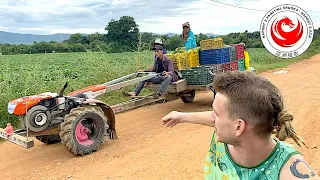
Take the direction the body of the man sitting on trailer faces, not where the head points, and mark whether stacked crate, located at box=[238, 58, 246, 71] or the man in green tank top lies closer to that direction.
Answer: the man in green tank top

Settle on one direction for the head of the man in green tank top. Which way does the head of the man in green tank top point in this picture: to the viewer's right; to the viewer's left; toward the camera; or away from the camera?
to the viewer's left

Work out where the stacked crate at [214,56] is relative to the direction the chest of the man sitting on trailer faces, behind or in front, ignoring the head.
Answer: behind

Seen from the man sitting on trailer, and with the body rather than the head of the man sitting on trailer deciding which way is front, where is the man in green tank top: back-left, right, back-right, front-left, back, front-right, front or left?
front-left

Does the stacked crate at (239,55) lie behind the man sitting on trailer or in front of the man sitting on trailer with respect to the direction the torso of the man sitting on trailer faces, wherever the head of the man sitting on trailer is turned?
behind

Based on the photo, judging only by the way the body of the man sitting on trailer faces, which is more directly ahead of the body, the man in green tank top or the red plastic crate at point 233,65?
the man in green tank top

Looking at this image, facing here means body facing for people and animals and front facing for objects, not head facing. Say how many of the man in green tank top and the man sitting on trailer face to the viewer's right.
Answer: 0

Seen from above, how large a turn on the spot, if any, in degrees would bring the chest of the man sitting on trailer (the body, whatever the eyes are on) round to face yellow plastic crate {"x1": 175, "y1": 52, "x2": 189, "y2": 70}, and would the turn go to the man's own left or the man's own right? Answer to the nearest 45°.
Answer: approximately 180°

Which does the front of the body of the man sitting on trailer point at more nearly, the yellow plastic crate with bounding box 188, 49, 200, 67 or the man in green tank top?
the man in green tank top
